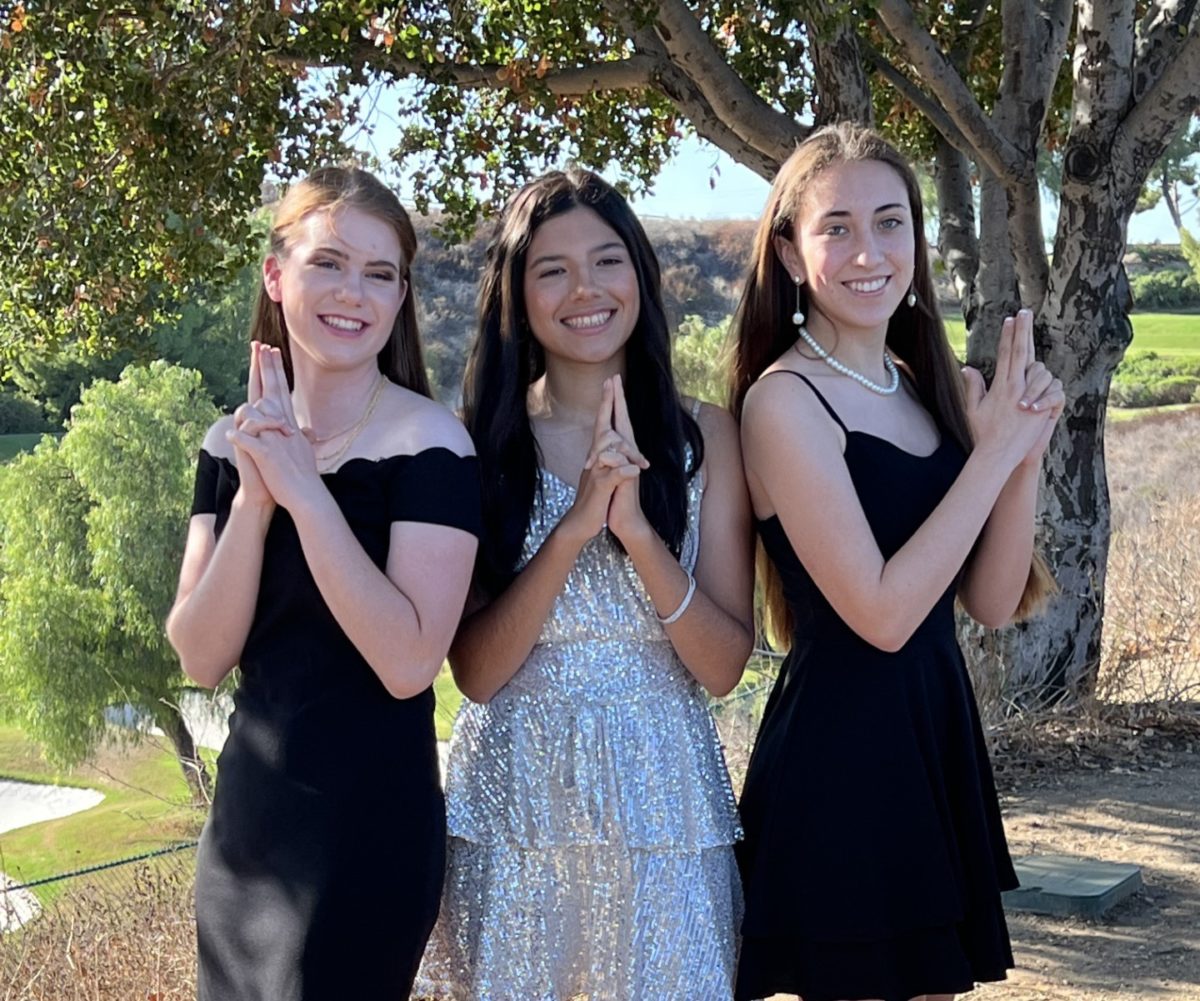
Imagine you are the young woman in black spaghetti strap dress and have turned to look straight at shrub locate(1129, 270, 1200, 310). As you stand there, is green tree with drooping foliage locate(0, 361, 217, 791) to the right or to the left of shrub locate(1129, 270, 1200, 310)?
left

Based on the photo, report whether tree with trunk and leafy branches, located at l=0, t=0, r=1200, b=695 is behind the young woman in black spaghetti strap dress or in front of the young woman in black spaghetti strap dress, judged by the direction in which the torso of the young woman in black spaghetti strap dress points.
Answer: behind

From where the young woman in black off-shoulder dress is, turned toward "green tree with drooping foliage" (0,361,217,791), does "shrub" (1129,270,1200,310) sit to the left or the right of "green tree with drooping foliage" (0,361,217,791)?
right

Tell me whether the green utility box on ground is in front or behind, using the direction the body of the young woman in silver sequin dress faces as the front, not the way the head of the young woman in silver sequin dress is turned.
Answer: behind

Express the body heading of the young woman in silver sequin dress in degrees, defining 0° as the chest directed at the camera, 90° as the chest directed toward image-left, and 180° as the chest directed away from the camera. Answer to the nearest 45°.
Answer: approximately 0°

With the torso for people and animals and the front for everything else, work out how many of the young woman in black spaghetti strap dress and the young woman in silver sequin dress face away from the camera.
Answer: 0

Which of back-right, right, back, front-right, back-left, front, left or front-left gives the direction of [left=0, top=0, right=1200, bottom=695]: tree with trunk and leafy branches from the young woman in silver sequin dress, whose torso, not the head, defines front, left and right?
back

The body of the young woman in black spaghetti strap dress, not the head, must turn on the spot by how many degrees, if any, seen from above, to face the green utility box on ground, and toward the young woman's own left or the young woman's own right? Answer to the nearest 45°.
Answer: approximately 135° to the young woman's own left

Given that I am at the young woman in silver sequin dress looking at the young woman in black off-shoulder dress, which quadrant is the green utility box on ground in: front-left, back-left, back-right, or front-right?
back-right

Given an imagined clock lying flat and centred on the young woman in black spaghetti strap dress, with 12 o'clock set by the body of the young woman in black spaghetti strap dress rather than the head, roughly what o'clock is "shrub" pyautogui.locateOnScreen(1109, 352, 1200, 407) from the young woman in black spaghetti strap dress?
The shrub is roughly at 8 o'clock from the young woman in black spaghetti strap dress.

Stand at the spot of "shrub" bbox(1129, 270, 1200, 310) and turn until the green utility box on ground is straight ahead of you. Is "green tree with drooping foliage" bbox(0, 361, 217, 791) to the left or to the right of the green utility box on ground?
right

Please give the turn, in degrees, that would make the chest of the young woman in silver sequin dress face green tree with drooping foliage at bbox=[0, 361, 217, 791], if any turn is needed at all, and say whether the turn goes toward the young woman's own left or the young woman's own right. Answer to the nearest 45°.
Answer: approximately 180°
